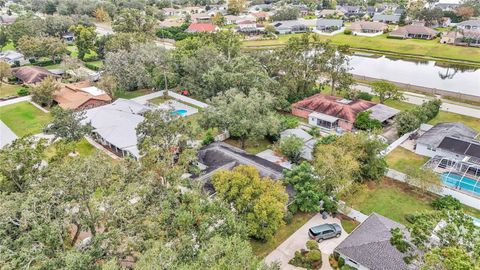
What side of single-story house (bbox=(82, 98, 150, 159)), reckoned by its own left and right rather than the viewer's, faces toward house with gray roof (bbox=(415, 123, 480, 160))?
left

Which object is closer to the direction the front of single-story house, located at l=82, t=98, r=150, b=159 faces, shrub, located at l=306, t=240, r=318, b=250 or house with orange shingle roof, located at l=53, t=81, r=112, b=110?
the shrub

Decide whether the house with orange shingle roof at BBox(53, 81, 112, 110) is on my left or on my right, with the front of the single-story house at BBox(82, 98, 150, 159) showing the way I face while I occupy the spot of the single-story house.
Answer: on my right

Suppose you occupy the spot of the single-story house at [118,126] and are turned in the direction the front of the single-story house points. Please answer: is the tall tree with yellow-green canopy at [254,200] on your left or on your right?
on your left

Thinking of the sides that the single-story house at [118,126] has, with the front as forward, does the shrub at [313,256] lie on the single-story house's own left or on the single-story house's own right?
on the single-story house's own left

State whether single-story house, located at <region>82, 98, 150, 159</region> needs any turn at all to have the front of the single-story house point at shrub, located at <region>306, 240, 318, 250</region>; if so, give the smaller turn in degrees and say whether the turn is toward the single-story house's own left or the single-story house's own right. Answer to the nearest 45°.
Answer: approximately 90° to the single-story house's own left

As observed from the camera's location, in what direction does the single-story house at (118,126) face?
facing the viewer and to the left of the viewer

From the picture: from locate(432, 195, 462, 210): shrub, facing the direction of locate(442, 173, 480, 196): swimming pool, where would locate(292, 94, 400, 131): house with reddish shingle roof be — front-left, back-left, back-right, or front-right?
front-left

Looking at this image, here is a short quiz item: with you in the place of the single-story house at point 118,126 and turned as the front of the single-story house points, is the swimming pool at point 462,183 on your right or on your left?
on your left

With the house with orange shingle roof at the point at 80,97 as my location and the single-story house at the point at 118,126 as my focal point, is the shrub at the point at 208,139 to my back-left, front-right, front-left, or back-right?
front-left

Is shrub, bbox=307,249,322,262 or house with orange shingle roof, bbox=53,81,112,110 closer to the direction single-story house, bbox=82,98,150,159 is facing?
the shrub

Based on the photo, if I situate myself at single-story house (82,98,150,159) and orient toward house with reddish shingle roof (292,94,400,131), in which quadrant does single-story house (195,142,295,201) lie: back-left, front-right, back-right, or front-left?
front-right

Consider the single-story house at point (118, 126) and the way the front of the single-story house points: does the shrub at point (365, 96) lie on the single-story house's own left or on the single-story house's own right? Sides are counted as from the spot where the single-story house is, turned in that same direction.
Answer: on the single-story house's own left
